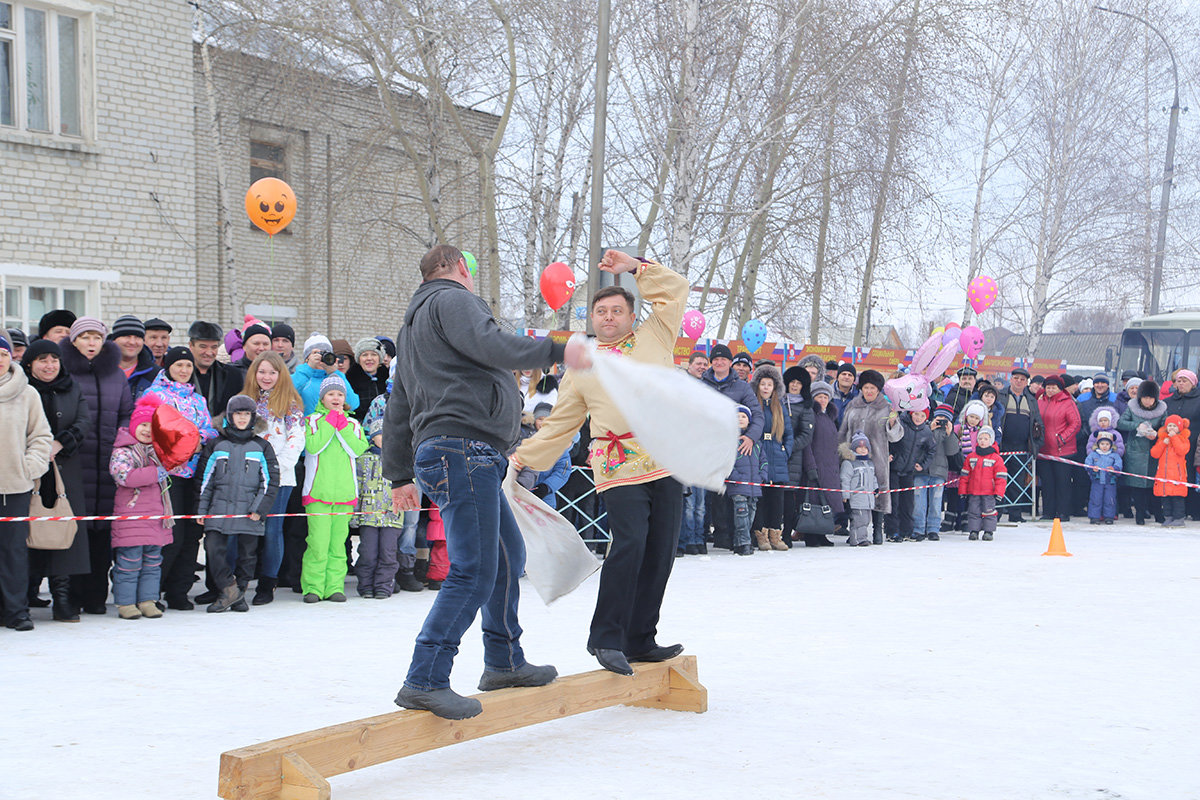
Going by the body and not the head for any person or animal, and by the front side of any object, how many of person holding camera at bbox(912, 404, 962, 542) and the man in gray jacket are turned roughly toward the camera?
1

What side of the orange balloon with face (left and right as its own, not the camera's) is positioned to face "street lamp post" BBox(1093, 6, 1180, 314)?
left

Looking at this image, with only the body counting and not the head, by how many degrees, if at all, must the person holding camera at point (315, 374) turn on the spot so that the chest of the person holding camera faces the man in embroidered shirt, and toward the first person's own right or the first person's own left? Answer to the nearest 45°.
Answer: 0° — they already face them

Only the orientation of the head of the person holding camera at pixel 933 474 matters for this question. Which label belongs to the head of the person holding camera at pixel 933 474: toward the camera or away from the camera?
toward the camera

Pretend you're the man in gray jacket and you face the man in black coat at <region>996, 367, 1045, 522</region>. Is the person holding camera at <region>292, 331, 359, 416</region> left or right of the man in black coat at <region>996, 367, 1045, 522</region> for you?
left

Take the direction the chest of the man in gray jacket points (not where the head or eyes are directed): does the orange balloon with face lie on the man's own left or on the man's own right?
on the man's own left

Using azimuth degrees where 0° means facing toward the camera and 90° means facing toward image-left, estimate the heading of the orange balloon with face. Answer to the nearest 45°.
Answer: approximately 0°

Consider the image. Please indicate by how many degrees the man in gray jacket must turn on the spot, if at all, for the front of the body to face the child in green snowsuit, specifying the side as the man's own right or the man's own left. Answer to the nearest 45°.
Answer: approximately 45° to the man's own left

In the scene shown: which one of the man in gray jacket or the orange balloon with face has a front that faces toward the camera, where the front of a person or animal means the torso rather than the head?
the orange balloon with face

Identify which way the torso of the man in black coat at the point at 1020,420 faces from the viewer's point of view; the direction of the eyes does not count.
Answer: toward the camera

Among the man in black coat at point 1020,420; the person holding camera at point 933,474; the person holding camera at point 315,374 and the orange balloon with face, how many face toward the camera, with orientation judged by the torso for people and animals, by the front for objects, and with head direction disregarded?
4

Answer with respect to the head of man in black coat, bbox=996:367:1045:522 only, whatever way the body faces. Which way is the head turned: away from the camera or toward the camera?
toward the camera

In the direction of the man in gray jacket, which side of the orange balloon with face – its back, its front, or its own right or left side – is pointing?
front

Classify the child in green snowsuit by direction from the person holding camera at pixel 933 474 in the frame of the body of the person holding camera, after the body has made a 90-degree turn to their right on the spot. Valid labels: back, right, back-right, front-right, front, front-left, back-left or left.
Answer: front-left

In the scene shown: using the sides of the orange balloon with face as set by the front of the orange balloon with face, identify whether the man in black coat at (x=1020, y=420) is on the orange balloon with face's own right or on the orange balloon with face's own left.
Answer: on the orange balloon with face's own left

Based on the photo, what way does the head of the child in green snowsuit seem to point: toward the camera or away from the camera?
toward the camera

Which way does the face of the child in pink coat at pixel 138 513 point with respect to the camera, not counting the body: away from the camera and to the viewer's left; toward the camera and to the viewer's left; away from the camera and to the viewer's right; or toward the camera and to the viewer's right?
toward the camera and to the viewer's right
